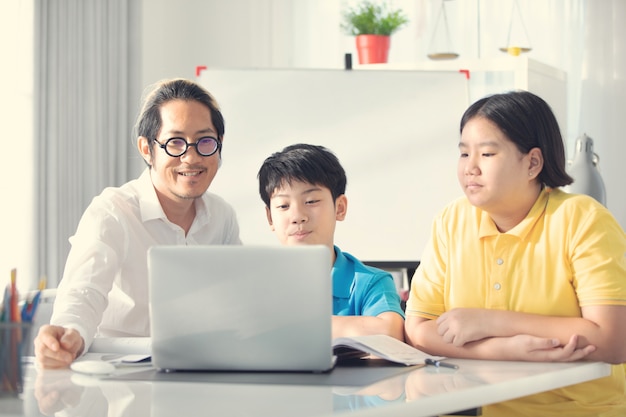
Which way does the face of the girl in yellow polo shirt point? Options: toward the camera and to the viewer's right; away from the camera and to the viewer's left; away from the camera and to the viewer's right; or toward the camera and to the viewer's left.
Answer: toward the camera and to the viewer's left

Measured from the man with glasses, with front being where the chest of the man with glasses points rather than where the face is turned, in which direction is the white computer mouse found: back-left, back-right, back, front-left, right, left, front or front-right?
front-right

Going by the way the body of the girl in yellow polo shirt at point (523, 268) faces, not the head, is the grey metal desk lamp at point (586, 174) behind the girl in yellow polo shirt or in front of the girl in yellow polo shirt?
behind

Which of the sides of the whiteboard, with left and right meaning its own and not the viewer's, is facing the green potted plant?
back

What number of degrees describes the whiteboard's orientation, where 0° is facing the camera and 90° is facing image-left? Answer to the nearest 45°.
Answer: approximately 0°

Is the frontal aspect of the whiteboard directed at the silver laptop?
yes

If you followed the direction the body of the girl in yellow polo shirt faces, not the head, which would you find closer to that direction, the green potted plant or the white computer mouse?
the white computer mouse

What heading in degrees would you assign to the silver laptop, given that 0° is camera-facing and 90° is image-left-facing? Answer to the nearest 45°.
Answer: approximately 180°

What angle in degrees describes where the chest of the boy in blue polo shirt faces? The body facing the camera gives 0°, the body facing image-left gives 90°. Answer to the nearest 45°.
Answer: approximately 45°
